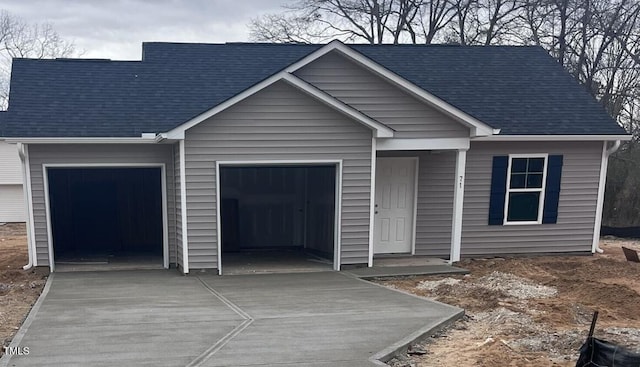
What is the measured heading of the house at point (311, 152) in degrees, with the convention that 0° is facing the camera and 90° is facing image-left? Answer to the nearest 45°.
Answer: approximately 0°

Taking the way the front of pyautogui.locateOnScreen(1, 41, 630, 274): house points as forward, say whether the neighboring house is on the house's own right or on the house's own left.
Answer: on the house's own right
